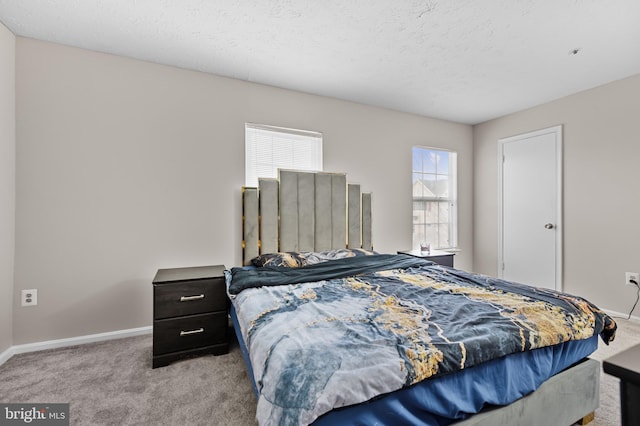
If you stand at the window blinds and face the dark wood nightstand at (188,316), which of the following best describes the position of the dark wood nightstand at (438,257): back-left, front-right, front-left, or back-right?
back-left

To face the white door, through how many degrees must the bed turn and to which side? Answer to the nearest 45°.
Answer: approximately 90° to its left

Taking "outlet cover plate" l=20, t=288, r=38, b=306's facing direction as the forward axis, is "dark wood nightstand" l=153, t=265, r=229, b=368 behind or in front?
in front

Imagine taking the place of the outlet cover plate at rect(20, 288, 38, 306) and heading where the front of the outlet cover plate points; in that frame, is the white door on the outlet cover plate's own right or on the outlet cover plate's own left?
on the outlet cover plate's own left

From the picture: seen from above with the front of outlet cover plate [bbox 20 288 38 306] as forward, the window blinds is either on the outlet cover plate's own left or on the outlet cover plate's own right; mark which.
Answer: on the outlet cover plate's own left

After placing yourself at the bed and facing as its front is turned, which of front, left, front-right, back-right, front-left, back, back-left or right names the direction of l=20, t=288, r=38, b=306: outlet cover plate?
back-right

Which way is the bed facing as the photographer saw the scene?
facing the viewer and to the right of the viewer

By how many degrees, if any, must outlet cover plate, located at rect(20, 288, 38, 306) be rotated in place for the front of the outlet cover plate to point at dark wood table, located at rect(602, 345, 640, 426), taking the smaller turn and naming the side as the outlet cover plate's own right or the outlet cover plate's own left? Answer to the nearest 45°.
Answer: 0° — it already faces it

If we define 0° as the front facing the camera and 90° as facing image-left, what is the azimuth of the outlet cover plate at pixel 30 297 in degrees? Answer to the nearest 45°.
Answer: approximately 0°

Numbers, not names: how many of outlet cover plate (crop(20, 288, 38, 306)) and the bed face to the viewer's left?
0

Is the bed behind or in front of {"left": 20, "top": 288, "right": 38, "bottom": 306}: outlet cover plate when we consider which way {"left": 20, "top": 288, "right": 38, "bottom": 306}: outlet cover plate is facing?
in front
